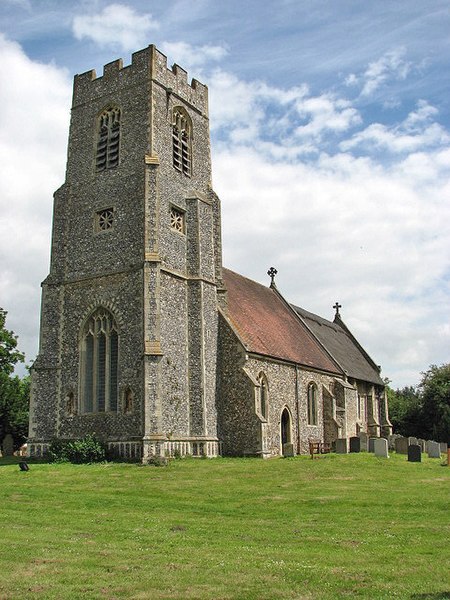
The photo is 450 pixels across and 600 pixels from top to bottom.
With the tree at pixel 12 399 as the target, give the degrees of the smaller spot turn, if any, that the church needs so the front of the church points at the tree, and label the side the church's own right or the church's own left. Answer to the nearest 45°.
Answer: approximately 90° to the church's own right

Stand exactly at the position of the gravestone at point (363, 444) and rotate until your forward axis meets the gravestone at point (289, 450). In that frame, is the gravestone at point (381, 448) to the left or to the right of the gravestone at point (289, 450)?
left

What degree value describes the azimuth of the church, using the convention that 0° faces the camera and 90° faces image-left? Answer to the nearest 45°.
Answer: approximately 45°

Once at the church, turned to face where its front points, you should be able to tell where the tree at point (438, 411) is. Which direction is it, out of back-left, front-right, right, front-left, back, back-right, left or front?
back

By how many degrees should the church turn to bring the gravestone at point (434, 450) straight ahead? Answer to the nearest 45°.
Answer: approximately 135° to its left

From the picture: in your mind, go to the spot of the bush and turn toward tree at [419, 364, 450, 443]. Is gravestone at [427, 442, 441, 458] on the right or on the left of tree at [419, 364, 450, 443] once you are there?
right

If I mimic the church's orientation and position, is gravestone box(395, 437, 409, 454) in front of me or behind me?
behind
